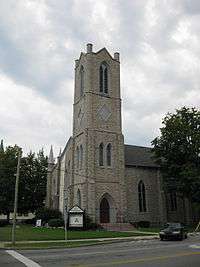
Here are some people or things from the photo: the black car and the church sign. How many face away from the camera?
0

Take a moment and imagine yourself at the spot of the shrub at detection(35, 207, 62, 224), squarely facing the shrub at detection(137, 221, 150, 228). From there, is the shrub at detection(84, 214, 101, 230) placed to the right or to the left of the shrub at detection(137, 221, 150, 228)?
right

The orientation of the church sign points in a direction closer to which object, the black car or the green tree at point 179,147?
the black car

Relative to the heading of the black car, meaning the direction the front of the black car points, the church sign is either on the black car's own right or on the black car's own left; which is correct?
on the black car's own right

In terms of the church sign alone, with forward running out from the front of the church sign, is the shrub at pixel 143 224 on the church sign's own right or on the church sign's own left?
on the church sign's own left

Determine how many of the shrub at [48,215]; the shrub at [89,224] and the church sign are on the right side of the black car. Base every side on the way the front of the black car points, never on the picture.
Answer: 3

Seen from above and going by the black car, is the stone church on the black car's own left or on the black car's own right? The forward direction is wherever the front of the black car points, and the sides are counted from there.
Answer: on the black car's own right

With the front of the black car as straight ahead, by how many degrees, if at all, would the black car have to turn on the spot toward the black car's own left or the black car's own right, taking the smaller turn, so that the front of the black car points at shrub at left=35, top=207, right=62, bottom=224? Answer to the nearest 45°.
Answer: approximately 90° to the black car's own right

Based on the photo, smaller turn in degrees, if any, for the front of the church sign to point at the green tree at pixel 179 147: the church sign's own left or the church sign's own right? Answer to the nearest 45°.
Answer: approximately 90° to the church sign's own left

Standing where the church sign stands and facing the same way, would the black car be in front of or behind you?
in front

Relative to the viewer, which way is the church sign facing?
toward the camera

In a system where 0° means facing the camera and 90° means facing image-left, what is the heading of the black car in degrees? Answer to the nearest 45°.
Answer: approximately 45°
